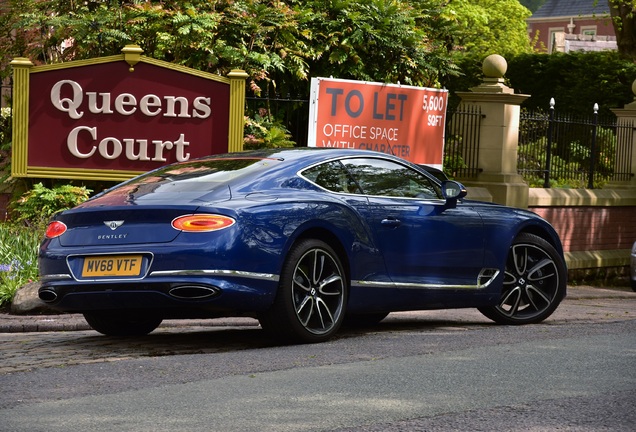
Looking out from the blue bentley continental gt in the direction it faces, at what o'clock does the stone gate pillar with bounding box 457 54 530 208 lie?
The stone gate pillar is roughly at 11 o'clock from the blue bentley continental gt.

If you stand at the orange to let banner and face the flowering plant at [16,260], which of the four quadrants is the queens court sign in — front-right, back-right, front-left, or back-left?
front-right

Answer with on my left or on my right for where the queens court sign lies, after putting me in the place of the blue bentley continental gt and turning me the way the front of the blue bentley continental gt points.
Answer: on my left

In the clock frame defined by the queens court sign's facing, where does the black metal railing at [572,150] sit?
The black metal railing is roughly at 8 o'clock from the queens court sign.

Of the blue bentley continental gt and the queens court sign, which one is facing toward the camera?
the queens court sign

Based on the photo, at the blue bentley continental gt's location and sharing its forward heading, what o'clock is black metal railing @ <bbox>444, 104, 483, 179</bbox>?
The black metal railing is roughly at 11 o'clock from the blue bentley continental gt.

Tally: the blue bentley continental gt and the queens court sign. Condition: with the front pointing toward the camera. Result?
1

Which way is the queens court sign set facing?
toward the camera

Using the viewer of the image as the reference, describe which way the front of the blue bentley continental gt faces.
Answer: facing away from the viewer and to the right of the viewer

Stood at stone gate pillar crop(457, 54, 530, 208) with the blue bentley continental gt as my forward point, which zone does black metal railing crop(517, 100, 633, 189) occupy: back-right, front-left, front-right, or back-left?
back-left

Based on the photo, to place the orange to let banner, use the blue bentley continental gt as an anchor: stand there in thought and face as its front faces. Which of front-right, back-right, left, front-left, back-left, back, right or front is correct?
front-left

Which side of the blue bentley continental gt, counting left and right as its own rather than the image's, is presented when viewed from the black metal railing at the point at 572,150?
front
